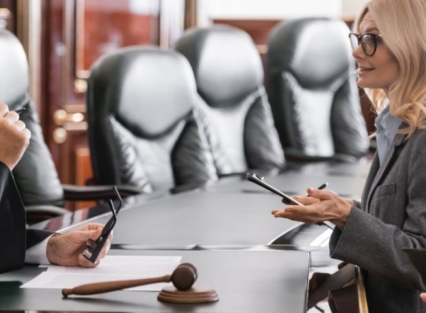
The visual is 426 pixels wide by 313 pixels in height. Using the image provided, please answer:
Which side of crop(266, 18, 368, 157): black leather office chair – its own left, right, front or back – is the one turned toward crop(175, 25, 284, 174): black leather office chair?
right

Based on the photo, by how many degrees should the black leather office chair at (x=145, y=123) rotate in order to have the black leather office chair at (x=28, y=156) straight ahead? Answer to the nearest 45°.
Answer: approximately 90° to its right

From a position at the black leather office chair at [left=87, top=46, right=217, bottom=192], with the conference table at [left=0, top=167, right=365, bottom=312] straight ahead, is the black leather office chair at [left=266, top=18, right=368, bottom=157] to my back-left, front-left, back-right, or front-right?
back-left

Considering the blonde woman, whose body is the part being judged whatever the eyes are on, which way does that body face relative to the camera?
to the viewer's left

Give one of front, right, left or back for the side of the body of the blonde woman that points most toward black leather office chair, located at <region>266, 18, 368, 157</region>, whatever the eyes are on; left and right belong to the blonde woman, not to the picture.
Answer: right

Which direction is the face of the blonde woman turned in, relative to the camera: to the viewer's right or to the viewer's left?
to the viewer's left

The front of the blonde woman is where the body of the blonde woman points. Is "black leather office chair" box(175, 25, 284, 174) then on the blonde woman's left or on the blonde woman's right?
on the blonde woman's right
